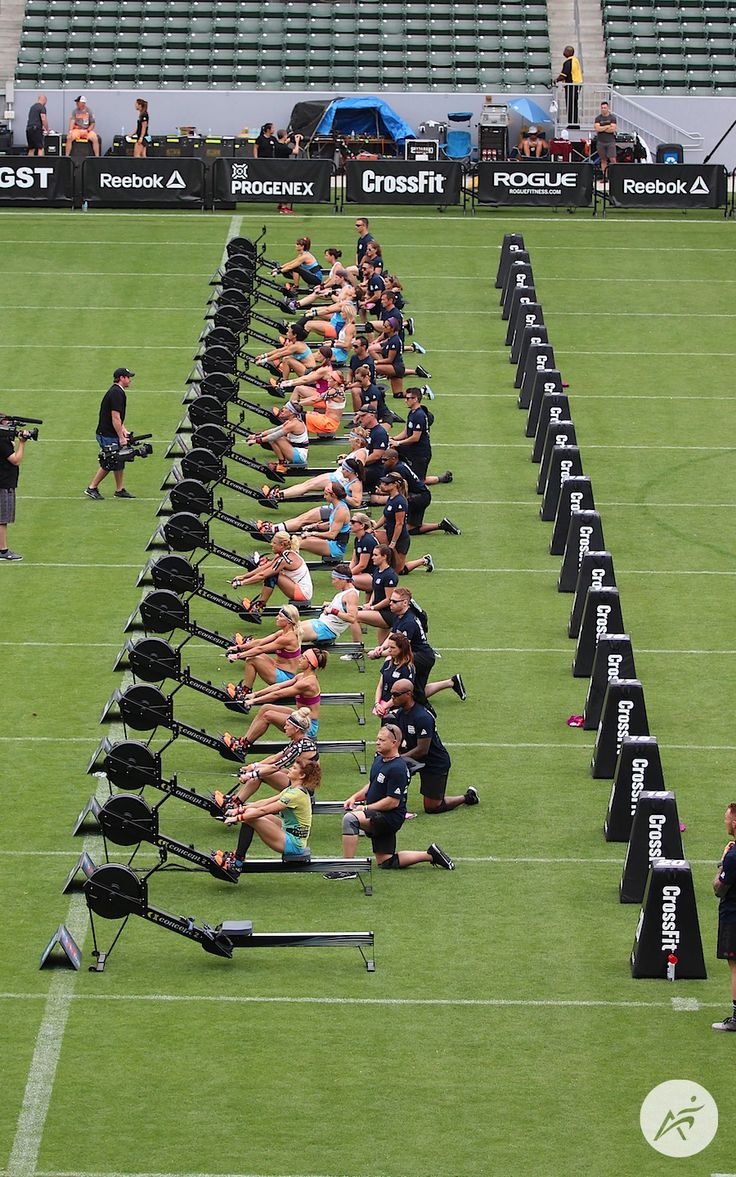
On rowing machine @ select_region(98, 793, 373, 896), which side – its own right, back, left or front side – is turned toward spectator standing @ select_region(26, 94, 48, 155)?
right

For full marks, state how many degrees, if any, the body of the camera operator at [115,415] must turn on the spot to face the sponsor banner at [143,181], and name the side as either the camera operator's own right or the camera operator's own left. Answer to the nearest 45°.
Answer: approximately 90° to the camera operator's own left

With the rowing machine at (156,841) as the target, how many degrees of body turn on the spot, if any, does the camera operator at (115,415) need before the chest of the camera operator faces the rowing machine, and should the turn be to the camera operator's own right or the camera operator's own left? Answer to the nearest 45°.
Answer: approximately 90° to the camera operator's own right

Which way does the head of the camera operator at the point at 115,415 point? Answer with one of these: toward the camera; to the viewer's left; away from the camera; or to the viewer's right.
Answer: to the viewer's right

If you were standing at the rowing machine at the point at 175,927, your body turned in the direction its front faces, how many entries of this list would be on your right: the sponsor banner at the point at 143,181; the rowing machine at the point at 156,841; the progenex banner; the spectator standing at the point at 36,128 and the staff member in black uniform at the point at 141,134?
5

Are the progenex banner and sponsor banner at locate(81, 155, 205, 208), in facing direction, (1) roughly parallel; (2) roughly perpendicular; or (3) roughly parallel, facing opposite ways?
roughly parallel

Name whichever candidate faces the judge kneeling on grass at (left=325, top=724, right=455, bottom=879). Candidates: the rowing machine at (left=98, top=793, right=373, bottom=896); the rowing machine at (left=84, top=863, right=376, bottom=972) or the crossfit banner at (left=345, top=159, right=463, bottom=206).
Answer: the crossfit banner

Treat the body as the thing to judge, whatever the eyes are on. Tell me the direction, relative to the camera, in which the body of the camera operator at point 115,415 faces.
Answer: to the viewer's right

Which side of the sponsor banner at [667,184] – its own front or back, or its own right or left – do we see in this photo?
front

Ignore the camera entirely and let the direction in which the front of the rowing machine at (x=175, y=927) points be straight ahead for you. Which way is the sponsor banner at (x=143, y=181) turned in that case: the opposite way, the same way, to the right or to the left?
to the left

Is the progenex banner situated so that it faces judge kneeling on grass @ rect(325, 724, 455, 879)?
yes

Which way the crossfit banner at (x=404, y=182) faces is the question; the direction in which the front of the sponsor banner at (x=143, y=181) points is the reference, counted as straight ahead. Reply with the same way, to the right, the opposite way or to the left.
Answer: the same way

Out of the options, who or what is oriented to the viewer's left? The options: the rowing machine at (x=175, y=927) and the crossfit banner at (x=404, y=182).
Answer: the rowing machine

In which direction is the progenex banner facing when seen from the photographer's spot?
facing the viewer

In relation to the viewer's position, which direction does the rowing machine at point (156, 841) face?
facing to the left of the viewer

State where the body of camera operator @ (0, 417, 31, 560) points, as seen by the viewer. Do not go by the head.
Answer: to the viewer's right

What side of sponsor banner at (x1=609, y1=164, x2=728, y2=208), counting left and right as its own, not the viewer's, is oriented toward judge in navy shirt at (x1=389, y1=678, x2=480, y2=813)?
front

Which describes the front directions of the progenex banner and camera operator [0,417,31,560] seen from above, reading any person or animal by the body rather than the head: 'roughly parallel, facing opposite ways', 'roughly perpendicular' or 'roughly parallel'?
roughly perpendicular

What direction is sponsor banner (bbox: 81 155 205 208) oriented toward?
toward the camera

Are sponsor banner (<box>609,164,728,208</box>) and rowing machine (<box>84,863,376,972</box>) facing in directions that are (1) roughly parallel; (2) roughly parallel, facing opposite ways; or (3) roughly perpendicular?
roughly perpendicular

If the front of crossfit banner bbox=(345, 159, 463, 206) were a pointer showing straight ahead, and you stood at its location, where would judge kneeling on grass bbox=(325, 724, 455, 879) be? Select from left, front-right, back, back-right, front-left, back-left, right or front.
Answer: front

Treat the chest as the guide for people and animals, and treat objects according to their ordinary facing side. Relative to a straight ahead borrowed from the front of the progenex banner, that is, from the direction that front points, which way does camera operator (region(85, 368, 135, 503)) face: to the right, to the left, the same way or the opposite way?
to the left
